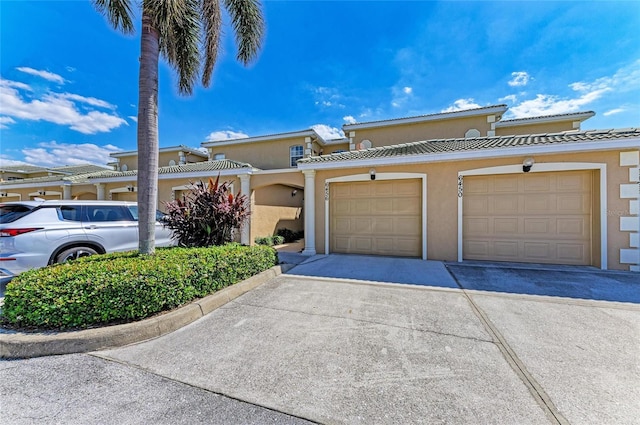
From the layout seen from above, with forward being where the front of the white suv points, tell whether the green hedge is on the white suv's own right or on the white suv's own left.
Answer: on the white suv's own right

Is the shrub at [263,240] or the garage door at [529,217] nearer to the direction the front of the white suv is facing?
the shrub

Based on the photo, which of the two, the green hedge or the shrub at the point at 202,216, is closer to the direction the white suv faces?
the shrub

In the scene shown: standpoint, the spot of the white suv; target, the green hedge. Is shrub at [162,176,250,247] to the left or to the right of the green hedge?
left

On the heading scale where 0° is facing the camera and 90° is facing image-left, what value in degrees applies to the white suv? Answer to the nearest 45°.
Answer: approximately 225°

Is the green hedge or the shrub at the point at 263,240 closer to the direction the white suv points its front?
the shrub
